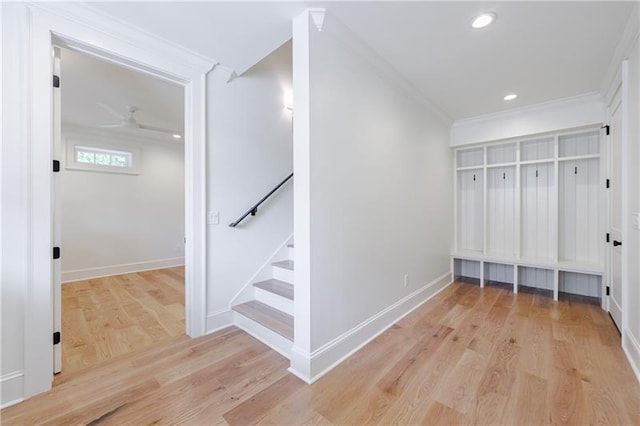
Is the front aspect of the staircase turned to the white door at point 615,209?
no

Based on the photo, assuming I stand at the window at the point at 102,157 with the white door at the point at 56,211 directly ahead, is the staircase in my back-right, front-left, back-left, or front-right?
front-left

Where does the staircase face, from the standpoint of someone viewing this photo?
facing the viewer and to the left of the viewer

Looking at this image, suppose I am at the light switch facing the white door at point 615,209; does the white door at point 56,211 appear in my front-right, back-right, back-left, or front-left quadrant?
back-right

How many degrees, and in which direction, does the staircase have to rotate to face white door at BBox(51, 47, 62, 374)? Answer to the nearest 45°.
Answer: approximately 45° to its right

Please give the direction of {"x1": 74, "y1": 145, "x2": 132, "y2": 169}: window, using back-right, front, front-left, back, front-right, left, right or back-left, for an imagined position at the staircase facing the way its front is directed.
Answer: right
